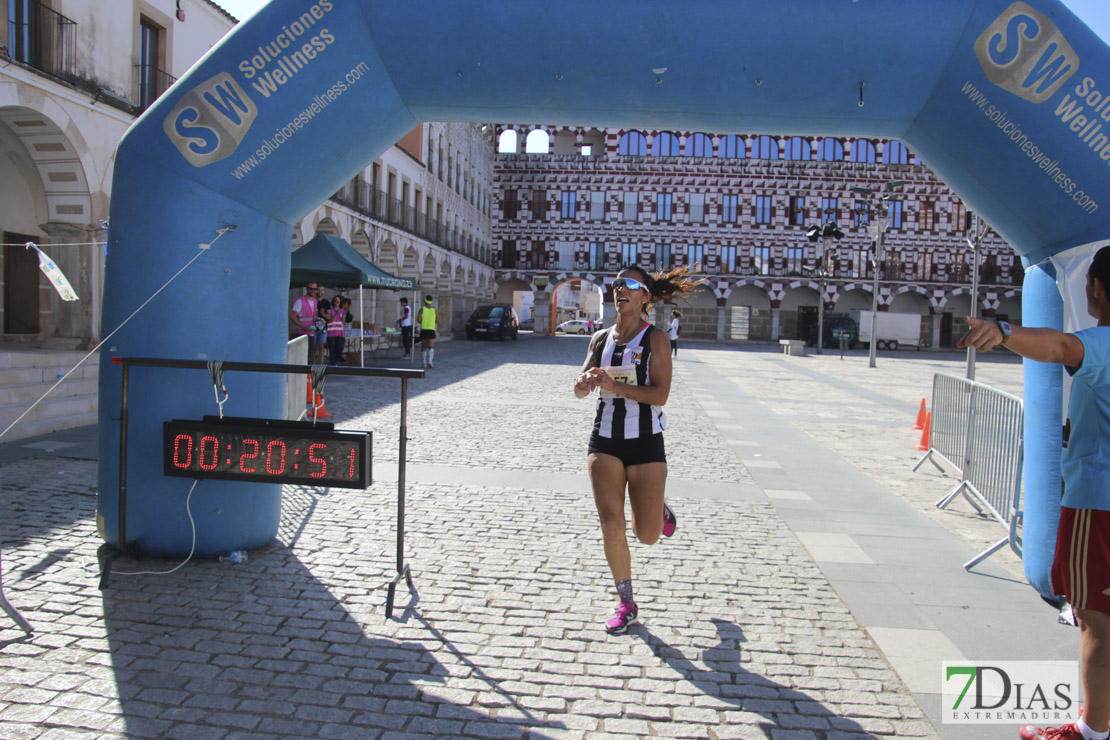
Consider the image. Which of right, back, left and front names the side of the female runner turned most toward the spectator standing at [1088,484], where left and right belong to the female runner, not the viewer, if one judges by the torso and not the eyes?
left

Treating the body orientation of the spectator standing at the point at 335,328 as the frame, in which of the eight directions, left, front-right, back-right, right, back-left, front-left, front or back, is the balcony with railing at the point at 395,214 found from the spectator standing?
back

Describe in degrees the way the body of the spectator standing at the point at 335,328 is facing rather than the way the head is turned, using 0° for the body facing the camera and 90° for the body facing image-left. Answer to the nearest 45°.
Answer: approximately 0°

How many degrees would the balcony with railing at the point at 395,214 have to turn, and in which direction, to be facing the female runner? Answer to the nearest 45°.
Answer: approximately 45° to its right

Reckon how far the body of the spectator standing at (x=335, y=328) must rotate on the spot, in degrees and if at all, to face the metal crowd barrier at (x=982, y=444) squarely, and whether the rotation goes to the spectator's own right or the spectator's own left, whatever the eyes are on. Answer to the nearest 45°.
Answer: approximately 45° to the spectator's own left

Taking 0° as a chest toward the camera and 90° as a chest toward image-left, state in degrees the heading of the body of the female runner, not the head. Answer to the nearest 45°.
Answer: approximately 45°

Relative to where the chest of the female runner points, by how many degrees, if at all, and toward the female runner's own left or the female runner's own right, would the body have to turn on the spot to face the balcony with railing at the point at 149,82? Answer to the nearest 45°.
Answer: approximately 90° to the female runner's own right

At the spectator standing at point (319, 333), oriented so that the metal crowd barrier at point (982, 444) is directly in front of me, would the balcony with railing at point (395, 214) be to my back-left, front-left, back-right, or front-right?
back-left

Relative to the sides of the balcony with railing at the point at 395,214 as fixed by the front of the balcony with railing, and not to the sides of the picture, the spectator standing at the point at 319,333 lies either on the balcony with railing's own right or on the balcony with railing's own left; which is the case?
on the balcony with railing's own right

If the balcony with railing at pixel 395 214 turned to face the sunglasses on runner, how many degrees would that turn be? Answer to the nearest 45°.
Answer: approximately 45° to its right

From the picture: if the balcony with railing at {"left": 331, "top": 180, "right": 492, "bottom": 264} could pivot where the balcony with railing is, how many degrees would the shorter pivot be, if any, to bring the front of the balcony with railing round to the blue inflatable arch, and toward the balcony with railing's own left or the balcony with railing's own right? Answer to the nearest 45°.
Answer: approximately 45° to the balcony with railing's own right
